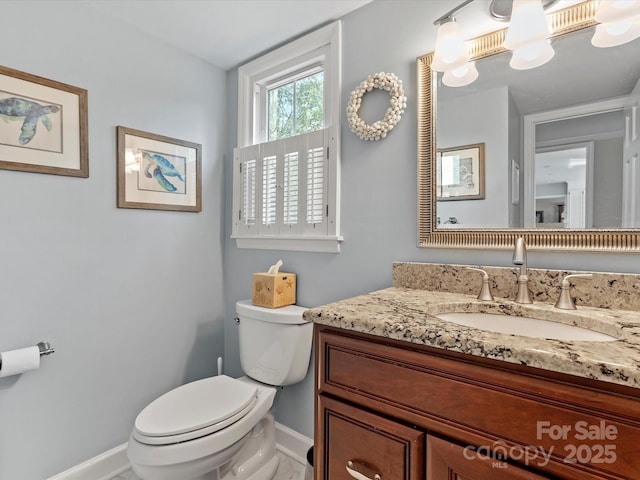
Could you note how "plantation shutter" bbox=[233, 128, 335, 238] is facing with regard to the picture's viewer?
facing the viewer and to the left of the viewer

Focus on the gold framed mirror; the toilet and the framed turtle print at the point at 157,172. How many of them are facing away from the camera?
0

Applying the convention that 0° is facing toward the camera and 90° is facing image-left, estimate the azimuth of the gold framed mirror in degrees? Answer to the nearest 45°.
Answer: approximately 45°

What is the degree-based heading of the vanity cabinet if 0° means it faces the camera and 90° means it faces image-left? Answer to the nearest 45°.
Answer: approximately 45°

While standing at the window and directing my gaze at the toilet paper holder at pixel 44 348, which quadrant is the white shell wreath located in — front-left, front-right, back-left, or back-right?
back-left

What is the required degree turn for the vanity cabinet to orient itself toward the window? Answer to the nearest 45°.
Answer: approximately 90° to its right

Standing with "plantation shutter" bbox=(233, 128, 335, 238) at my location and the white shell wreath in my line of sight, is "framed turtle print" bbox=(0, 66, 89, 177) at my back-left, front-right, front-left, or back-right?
back-right

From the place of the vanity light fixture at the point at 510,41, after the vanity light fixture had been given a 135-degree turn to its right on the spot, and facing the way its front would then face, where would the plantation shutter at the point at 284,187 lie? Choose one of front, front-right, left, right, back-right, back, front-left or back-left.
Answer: left

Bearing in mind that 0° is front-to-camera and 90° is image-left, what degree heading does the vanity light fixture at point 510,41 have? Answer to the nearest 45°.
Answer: approximately 45°

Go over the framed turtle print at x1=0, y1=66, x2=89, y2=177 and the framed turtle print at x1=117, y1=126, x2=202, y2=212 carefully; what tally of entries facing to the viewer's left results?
0

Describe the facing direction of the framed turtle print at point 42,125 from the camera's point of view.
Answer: facing the viewer and to the right of the viewer

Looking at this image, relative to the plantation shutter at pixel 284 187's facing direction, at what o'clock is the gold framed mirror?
The gold framed mirror is roughly at 9 o'clock from the plantation shutter.

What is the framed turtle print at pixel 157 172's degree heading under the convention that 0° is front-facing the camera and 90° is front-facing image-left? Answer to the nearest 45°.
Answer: approximately 315°

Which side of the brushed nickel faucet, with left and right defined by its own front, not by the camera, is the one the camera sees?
front
